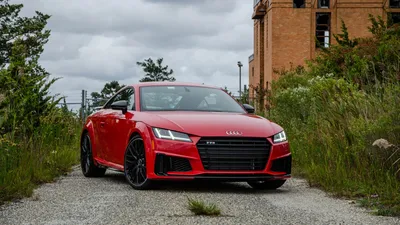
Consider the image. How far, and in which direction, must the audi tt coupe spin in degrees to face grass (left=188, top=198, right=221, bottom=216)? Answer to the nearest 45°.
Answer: approximately 45° to its right

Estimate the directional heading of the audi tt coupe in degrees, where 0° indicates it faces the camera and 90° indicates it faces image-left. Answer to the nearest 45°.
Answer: approximately 315°

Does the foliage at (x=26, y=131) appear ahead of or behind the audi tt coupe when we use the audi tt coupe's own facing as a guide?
behind

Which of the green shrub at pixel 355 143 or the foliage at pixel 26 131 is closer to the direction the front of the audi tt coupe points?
the green shrub

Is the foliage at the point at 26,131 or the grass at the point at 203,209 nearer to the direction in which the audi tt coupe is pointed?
the grass
